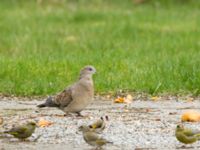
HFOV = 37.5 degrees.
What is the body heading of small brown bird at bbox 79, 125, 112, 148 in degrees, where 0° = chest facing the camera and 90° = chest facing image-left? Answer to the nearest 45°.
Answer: approximately 90°

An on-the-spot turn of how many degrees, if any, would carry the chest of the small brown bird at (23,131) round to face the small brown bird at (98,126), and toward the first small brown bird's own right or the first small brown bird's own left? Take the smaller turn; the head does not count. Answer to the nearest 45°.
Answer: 0° — it already faces it

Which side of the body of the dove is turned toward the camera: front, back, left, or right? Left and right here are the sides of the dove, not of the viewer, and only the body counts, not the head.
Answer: right

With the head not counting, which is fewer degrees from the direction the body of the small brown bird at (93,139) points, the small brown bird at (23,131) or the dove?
the small brown bird

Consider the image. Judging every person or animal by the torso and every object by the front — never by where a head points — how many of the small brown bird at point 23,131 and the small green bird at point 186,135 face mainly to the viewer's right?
1

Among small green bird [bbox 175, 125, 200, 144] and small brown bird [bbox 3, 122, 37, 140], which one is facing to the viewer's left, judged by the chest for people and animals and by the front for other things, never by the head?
small green bird [bbox 175, 125, 200, 144]

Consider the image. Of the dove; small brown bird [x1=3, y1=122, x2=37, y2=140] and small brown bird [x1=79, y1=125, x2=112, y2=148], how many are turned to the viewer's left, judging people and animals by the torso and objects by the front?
1

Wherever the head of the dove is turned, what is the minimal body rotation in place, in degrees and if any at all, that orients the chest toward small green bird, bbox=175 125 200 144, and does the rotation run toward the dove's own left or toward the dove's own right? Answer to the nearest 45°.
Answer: approximately 45° to the dove's own right

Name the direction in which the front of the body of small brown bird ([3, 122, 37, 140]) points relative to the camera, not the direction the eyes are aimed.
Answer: to the viewer's right

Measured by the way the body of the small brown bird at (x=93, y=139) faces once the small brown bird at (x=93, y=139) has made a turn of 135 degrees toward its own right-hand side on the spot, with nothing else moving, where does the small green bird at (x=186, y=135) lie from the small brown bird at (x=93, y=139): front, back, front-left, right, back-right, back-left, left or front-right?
front-right

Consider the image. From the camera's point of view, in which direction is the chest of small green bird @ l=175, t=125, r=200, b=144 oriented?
to the viewer's left
